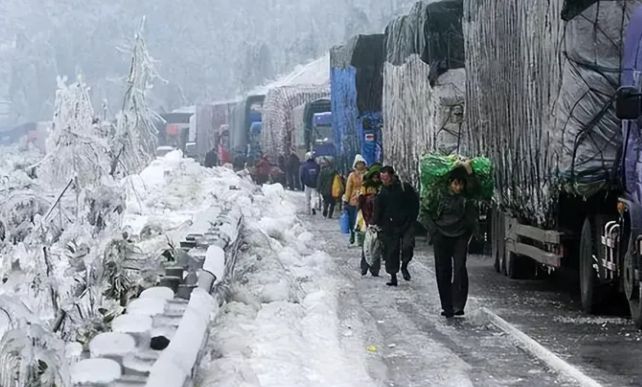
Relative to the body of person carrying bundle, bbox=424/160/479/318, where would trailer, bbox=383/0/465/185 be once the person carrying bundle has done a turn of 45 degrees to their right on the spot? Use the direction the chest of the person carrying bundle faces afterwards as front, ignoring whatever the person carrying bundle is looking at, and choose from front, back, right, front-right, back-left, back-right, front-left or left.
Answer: back-right

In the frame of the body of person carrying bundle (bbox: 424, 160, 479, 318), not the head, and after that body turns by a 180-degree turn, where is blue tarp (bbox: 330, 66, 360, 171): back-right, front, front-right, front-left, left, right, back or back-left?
front

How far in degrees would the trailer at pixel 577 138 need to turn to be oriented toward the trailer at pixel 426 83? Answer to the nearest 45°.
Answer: approximately 135° to its left

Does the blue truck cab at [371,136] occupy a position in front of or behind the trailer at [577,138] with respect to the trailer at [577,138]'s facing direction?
behind

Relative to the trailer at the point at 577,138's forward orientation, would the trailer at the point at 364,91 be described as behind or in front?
behind

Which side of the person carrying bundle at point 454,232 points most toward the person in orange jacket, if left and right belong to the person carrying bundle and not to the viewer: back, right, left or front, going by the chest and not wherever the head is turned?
back

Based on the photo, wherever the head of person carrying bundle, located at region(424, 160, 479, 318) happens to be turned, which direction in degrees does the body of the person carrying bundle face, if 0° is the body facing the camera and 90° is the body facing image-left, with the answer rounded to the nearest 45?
approximately 0°

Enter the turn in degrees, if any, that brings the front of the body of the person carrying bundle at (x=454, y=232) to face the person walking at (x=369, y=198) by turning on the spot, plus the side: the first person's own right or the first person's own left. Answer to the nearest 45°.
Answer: approximately 180°

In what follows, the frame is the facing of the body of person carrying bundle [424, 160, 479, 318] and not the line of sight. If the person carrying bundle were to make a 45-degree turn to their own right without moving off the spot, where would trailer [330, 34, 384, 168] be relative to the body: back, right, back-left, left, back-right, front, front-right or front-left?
back-right
